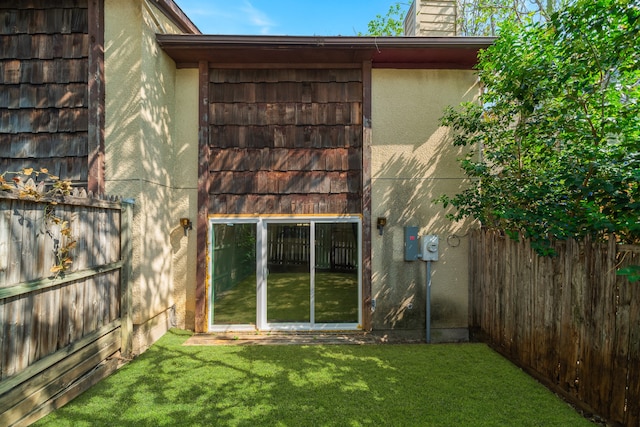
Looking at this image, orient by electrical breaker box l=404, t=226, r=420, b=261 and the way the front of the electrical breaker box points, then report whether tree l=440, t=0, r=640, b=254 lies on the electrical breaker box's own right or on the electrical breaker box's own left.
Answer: on the electrical breaker box's own left

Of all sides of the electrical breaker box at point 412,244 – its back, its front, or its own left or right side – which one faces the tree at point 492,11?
back

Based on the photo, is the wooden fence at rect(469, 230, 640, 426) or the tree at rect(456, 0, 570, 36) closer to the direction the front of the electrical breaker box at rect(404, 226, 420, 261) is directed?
the wooden fence

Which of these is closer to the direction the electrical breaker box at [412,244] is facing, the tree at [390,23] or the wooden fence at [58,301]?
the wooden fence

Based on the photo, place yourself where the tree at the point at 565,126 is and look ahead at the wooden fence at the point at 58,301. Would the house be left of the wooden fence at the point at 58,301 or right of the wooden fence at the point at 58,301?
right

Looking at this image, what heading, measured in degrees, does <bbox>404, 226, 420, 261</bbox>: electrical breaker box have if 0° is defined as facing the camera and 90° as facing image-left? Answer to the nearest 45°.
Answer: approximately 0°

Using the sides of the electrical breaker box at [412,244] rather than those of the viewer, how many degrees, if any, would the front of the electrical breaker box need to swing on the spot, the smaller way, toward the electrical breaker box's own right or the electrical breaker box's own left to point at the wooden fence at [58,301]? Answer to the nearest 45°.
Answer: approximately 45° to the electrical breaker box's own right

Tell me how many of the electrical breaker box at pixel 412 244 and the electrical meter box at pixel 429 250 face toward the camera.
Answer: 2

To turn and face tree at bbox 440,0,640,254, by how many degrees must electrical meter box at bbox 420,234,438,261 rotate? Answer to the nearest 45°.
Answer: approximately 45° to its left

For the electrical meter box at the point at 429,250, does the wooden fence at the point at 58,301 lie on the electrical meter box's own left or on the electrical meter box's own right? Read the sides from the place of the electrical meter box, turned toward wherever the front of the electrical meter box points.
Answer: on the electrical meter box's own right
